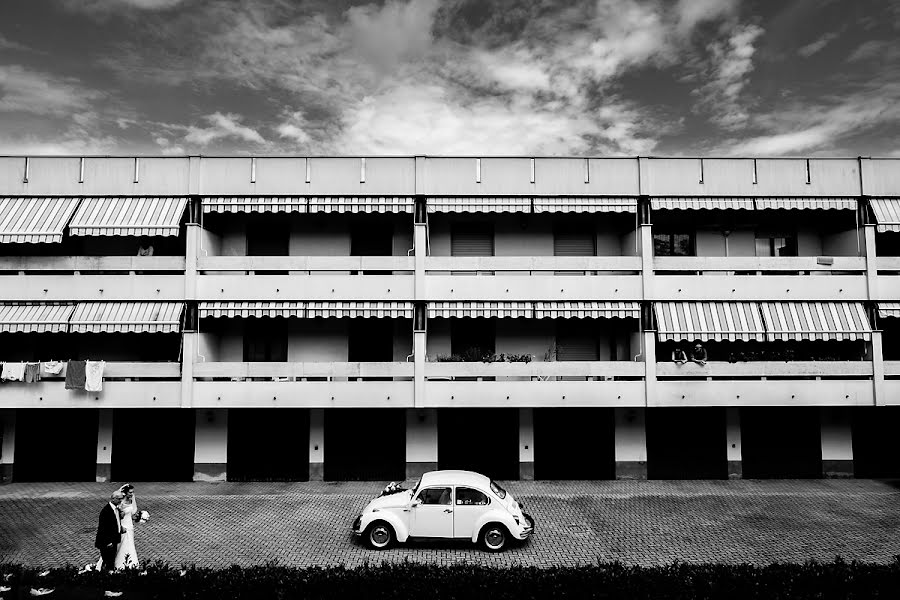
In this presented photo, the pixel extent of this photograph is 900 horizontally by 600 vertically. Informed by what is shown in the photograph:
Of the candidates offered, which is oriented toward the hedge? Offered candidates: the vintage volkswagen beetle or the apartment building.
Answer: the apartment building

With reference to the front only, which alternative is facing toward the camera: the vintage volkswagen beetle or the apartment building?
the apartment building

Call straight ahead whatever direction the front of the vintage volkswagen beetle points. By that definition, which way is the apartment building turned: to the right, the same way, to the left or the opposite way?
to the left

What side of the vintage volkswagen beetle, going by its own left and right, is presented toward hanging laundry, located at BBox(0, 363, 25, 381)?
front

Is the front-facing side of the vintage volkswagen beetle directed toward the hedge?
no

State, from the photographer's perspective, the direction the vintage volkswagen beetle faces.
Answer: facing to the left of the viewer

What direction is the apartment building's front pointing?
toward the camera

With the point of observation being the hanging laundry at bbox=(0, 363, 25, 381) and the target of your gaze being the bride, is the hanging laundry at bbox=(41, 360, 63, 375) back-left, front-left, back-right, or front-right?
front-left

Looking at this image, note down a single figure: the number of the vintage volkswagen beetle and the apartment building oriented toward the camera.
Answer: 1

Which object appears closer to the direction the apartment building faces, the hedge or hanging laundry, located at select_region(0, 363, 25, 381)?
the hedge

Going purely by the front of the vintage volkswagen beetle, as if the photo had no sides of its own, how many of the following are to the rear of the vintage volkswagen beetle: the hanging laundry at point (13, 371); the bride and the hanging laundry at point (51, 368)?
0

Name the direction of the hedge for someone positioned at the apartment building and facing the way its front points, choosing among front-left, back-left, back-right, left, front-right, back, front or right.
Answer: front

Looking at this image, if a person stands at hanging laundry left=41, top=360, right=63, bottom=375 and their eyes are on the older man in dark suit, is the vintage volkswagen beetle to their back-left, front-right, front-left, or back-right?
front-left

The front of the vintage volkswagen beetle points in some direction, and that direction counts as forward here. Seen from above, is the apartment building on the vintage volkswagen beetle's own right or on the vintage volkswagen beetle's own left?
on the vintage volkswagen beetle's own right
